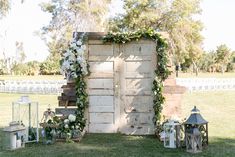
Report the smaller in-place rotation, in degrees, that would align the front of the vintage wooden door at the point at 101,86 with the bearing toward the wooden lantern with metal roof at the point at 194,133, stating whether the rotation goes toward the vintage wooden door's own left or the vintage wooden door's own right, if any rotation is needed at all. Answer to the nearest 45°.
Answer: approximately 45° to the vintage wooden door's own left

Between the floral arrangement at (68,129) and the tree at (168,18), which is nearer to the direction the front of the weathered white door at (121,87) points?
the floral arrangement

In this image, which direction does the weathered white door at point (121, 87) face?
toward the camera

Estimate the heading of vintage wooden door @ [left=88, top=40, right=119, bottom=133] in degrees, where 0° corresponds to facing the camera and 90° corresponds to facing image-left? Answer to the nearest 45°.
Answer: approximately 0°

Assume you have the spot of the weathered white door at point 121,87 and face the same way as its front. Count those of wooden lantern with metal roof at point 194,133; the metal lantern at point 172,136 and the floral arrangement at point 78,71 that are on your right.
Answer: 1

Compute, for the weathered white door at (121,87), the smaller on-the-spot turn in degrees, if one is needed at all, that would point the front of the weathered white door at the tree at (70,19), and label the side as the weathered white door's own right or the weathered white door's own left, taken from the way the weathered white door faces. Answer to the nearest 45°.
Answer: approximately 180°

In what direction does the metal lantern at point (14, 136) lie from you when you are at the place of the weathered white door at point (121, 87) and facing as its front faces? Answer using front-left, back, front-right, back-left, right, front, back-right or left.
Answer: front-right

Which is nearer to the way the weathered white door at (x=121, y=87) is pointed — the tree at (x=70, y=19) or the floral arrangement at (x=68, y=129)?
the floral arrangement

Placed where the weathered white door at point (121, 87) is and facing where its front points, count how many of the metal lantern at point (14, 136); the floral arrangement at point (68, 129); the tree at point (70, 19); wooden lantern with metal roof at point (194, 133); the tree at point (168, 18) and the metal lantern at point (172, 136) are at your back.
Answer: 2

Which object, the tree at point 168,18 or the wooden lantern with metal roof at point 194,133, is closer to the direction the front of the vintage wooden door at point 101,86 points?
the wooden lantern with metal roof

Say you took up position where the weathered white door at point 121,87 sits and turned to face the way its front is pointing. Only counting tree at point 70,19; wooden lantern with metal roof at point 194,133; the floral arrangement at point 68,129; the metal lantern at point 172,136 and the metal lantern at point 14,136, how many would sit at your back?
1

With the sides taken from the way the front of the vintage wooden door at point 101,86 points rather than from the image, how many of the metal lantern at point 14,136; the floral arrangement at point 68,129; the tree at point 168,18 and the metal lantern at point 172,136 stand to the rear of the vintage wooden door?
1

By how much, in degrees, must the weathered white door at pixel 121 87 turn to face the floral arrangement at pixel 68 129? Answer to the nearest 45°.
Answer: approximately 45° to its right

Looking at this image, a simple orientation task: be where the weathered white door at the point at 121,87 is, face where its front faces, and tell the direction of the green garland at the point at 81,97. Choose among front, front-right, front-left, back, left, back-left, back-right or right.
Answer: right
